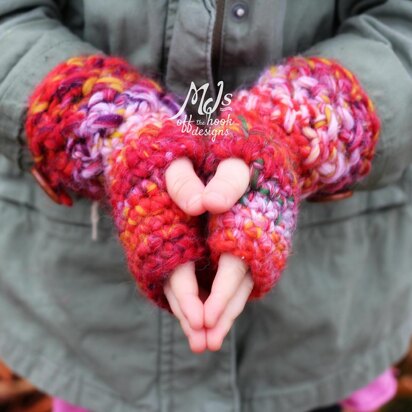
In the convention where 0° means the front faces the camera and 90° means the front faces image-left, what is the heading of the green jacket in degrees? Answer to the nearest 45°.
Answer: approximately 0°
